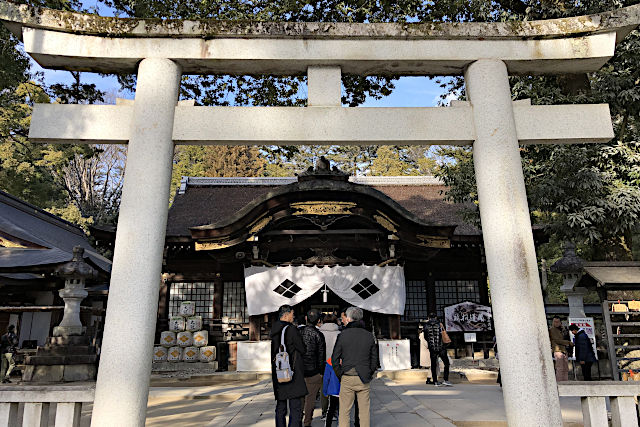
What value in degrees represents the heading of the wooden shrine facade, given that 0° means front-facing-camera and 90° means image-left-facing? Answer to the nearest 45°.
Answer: approximately 0°

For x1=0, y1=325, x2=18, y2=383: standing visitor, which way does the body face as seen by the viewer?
to the viewer's right

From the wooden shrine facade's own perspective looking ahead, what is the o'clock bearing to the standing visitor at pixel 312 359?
The standing visitor is roughly at 12 o'clock from the wooden shrine facade.

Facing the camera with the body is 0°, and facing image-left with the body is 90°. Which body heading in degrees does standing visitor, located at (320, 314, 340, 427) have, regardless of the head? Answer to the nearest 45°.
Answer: approximately 180°

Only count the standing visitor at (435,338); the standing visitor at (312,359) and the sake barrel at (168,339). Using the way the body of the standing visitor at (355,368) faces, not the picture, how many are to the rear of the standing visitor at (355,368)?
0

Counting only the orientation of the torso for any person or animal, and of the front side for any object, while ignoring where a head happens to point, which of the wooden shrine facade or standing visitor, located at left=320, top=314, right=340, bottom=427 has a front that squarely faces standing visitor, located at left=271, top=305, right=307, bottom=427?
the wooden shrine facade

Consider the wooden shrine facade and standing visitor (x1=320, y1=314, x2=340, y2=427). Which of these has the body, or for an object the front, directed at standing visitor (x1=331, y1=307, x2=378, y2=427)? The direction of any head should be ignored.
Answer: the wooden shrine facade

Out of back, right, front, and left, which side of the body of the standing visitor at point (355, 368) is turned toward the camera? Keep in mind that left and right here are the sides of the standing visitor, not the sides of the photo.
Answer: back

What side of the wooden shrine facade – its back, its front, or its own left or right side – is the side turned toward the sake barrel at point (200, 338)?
right

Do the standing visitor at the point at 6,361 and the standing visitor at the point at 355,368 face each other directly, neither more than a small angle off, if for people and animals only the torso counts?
no

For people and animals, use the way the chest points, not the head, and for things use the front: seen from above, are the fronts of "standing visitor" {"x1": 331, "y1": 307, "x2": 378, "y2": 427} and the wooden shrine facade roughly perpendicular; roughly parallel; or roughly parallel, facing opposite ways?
roughly parallel, facing opposite ways

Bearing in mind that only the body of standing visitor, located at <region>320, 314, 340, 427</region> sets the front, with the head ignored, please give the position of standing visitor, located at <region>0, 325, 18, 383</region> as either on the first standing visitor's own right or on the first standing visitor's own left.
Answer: on the first standing visitor's own left

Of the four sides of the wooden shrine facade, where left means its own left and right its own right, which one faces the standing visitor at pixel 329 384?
front

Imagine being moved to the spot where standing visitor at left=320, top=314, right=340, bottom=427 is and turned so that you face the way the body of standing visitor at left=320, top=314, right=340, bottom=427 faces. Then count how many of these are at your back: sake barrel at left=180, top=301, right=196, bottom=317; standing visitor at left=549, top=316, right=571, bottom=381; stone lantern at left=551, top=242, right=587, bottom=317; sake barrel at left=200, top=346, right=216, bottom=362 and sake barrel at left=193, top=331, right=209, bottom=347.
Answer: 0

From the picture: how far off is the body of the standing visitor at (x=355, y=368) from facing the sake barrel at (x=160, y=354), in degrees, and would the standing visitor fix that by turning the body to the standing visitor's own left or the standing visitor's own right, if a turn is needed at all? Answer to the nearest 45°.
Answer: approximately 45° to the standing visitor's own left

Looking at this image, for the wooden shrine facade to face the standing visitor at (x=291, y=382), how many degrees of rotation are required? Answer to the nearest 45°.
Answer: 0° — it already faces them
